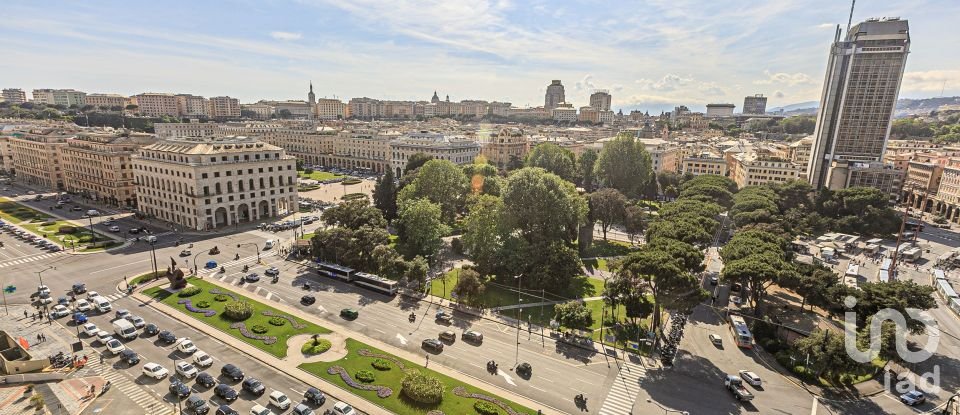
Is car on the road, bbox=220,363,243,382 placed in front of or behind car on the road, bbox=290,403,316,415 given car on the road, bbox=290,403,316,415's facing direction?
behind

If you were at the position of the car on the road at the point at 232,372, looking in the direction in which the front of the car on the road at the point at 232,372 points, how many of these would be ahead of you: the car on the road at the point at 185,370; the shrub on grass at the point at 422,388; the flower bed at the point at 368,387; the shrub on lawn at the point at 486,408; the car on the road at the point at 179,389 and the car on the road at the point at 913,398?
4

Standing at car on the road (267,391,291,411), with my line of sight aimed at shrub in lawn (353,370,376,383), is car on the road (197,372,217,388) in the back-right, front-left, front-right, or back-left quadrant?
back-left

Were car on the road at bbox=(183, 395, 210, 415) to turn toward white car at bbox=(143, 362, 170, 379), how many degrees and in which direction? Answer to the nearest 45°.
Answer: approximately 135° to its left

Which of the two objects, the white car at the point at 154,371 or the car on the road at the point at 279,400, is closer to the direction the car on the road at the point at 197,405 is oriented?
the car on the road

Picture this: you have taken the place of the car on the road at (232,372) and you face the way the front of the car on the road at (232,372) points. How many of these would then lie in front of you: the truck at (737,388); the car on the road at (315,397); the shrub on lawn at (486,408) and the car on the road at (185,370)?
3

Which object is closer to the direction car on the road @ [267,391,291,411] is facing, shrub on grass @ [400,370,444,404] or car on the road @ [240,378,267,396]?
the shrub on grass
